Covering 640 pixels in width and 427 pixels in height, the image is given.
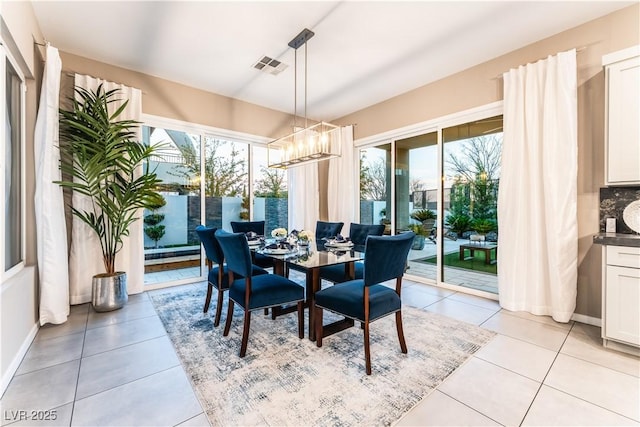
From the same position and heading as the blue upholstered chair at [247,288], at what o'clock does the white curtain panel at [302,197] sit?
The white curtain panel is roughly at 11 o'clock from the blue upholstered chair.

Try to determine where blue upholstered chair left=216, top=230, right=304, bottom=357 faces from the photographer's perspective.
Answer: facing away from the viewer and to the right of the viewer

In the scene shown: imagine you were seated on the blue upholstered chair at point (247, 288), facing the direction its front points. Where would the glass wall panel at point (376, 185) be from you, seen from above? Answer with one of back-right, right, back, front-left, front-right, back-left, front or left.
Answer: front

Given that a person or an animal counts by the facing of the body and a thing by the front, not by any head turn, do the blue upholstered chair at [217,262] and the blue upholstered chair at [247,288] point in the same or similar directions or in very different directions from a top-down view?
same or similar directions

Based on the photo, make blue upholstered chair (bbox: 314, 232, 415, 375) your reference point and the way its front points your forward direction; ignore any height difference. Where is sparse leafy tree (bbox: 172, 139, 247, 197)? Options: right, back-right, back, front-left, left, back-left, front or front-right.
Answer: front

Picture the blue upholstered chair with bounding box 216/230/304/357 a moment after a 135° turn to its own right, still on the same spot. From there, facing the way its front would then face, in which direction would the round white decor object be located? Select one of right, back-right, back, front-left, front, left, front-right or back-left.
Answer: left

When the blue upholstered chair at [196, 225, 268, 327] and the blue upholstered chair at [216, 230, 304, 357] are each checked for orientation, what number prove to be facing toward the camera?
0

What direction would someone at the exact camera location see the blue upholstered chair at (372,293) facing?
facing away from the viewer and to the left of the viewer

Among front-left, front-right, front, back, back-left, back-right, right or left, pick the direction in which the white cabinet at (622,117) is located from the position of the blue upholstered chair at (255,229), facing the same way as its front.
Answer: front

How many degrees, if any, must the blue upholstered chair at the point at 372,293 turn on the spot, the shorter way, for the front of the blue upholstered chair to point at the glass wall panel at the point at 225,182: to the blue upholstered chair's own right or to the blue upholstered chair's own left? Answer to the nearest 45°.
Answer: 0° — it already faces it

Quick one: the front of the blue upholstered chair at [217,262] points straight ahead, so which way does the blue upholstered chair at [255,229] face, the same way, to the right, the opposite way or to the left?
to the right

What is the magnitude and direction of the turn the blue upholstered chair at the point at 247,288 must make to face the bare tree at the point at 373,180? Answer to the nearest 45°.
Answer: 0° — it already faces it

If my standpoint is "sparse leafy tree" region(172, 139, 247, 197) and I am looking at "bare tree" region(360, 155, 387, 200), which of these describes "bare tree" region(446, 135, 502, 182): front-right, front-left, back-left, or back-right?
front-right

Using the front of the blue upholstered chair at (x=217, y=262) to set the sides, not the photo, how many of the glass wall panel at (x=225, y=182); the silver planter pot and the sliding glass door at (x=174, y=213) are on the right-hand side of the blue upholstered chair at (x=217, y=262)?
0
